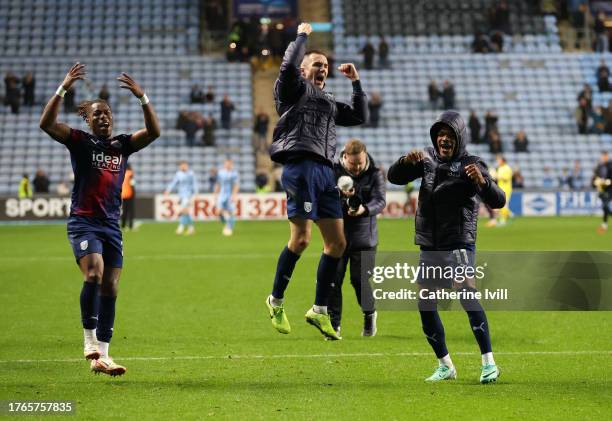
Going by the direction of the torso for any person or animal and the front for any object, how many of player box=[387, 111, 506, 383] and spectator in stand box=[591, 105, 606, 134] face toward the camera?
2

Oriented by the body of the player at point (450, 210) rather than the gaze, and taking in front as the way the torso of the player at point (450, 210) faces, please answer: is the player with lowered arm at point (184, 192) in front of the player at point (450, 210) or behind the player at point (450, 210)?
behind

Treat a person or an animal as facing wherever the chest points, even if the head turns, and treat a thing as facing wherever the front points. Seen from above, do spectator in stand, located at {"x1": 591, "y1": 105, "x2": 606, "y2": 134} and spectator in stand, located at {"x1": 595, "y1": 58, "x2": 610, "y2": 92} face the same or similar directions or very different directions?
same or similar directions

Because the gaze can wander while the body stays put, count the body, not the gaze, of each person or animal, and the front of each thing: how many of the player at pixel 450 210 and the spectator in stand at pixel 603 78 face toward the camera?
2

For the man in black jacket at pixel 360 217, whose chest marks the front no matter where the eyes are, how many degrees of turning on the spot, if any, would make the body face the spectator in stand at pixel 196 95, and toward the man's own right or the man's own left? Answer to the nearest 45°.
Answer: approximately 135° to the man's own right

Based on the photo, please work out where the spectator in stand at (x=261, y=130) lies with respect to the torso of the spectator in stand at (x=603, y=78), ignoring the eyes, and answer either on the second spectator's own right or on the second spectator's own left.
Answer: on the second spectator's own right

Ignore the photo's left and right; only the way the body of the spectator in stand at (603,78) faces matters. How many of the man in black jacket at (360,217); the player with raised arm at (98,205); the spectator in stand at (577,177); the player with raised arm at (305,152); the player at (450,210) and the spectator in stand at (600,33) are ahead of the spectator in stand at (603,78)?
5

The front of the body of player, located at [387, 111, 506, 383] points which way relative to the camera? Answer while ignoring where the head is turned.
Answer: toward the camera

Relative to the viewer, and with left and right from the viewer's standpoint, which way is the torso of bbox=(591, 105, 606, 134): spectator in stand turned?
facing the viewer

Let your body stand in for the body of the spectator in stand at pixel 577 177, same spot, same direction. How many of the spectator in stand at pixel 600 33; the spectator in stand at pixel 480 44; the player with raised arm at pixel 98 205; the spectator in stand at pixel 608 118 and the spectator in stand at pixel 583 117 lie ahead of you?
1

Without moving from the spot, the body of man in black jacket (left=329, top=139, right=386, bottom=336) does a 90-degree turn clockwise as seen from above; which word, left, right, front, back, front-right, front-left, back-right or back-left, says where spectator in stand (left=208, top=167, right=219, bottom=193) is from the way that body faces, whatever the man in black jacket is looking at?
front-right

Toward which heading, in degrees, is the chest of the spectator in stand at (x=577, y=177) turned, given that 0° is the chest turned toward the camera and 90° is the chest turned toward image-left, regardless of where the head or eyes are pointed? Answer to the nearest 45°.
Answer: approximately 0°

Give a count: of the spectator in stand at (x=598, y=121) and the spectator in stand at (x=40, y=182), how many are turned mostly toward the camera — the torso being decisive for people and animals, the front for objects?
2

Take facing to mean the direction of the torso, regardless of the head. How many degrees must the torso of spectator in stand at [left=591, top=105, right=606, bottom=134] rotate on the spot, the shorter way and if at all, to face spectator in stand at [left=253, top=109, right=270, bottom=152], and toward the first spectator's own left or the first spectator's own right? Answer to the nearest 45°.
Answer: approximately 45° to the first spectator's own right

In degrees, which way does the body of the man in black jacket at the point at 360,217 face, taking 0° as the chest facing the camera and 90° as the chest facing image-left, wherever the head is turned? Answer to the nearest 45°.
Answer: approximately 45°
